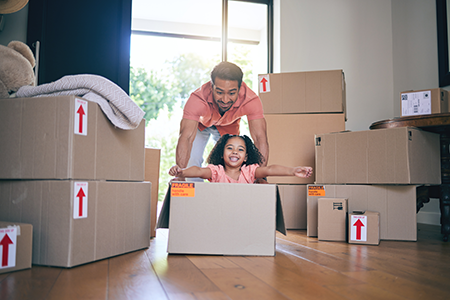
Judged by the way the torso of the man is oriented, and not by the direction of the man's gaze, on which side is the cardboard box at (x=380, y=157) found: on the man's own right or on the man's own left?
on the man's own left

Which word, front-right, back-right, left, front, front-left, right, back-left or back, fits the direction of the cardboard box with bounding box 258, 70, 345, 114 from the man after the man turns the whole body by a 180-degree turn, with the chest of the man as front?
front-right

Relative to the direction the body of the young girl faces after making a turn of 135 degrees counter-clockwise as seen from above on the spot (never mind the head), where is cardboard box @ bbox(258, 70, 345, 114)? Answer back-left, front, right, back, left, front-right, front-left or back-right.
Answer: front

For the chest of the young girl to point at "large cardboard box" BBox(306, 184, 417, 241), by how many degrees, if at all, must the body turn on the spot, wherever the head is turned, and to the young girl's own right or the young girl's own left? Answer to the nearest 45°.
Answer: approximately 90° to the young girl's own left

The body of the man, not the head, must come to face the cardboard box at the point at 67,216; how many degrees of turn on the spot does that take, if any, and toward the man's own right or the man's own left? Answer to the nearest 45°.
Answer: approximately 45° to the man's own right

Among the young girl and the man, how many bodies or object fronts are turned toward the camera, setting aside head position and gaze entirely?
2

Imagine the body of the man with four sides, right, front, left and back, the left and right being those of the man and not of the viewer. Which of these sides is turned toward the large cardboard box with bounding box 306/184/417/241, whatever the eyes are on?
left

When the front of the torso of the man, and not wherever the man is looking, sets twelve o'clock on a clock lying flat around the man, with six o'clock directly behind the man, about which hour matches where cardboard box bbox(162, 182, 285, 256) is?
The cardboard box is roughly at 12 o'clock from the man.

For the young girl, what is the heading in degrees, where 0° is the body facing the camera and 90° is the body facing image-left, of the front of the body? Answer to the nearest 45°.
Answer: approximately 0°

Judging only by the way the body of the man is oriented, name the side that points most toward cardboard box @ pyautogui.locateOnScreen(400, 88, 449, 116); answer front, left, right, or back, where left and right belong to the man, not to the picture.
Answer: left

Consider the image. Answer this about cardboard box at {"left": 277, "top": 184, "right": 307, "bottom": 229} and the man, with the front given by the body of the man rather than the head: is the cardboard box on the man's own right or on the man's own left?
on the man's own left
